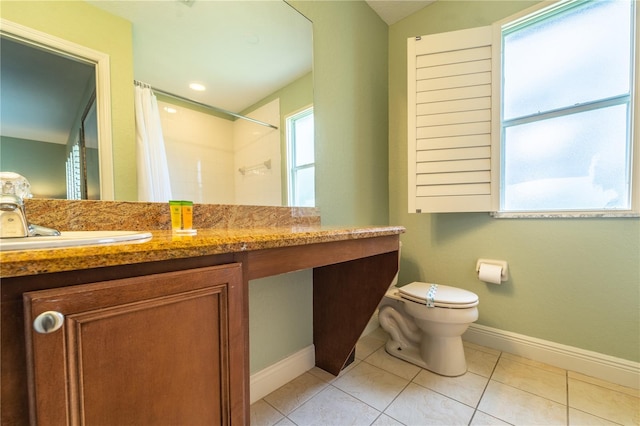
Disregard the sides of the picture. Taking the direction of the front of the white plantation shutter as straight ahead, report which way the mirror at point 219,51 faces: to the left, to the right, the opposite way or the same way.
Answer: to the left

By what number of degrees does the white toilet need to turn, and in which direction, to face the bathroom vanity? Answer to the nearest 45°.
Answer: approximately 90° to its right

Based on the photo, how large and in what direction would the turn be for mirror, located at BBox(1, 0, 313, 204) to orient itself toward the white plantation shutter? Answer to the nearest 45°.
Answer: approximately 90° to its left

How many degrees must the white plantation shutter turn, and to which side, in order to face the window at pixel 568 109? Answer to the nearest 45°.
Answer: approximately 135° to its left

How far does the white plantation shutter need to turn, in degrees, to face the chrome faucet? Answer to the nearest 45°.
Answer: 0° — it already faces it

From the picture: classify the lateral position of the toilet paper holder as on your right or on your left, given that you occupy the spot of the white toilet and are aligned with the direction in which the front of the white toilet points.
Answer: on your left

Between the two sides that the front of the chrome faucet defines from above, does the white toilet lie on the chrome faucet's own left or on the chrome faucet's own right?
on the chrome faucet's own left

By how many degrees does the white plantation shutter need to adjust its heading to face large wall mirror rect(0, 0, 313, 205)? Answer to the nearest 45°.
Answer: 0° — it already faces it

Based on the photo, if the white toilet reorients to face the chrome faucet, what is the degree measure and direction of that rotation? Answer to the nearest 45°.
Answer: approximately 90° to its right

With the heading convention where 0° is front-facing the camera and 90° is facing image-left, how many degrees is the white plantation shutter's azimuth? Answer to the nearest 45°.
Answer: approximately 45°
